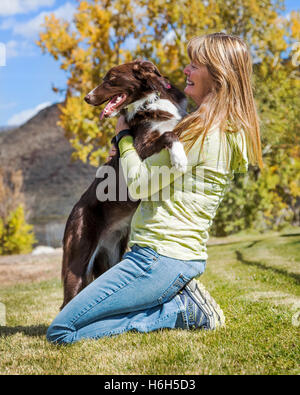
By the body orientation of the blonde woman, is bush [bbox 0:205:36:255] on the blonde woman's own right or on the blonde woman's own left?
on the blonde woman's own right

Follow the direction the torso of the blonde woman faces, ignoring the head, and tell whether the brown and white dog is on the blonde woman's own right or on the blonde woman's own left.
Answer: on the blonde woman's own right

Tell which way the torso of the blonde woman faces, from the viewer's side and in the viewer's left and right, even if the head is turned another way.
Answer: facing to the left of the viewer

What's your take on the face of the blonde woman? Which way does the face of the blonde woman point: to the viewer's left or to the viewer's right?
to the viewer's left
